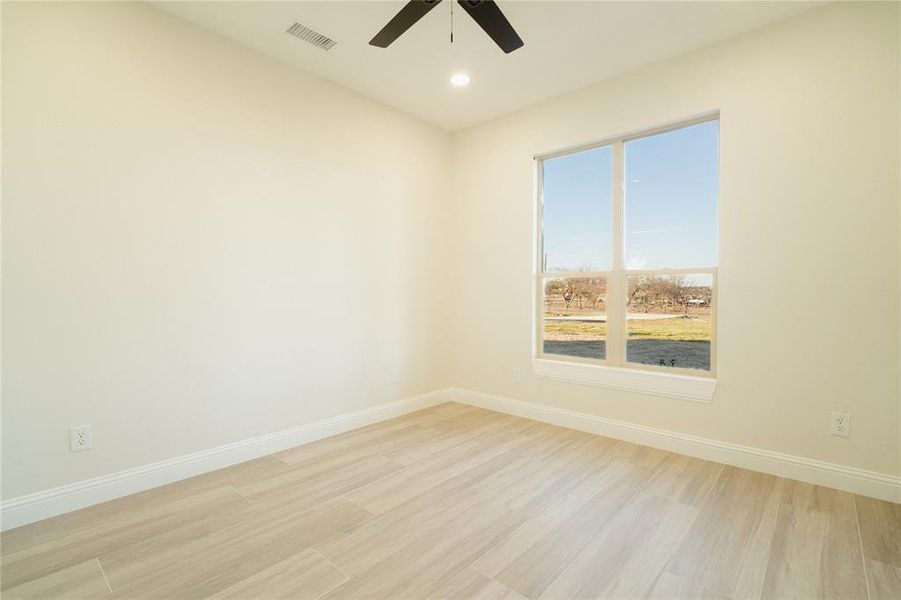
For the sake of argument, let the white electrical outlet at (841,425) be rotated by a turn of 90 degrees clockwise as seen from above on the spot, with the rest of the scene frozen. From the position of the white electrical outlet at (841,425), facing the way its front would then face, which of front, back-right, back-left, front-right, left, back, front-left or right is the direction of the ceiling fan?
front-left

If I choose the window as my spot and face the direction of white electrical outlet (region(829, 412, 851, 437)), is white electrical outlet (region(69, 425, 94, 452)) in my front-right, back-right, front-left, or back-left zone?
back-right

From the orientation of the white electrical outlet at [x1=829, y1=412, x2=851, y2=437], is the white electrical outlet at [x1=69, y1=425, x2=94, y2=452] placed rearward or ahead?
ahead

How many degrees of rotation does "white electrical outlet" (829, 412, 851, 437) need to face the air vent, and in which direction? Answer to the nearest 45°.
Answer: approximately 45° to its right

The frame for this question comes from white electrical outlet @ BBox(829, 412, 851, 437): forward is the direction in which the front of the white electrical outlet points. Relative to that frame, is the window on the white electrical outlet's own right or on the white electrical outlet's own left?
on the white electrical outlet's own right

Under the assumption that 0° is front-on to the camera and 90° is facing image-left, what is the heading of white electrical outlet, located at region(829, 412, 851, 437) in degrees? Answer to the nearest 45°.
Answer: approximately 0°
